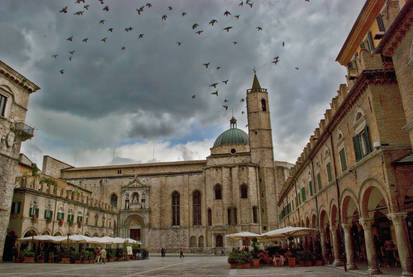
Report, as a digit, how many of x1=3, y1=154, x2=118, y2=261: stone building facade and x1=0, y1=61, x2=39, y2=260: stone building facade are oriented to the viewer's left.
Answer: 0

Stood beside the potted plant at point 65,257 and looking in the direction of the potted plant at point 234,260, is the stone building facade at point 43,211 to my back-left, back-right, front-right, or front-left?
back-left

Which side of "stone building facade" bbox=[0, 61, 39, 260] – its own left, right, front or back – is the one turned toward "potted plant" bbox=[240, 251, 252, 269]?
front

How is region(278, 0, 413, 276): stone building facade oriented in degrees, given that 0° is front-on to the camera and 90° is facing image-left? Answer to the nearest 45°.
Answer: approximately 45°

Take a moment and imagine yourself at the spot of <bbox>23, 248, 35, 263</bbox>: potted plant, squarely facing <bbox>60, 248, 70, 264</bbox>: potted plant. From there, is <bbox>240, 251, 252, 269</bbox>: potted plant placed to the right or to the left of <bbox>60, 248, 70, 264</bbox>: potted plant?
right

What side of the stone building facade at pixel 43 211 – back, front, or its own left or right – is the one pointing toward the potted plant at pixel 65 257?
front

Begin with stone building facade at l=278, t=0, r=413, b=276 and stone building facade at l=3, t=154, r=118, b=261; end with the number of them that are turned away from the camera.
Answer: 0

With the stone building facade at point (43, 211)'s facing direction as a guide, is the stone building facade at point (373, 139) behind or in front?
in front
